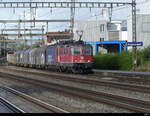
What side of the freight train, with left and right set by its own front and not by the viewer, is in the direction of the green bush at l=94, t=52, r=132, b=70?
front

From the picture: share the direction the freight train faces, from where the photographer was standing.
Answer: facing the viewer and to the right of the viewer
